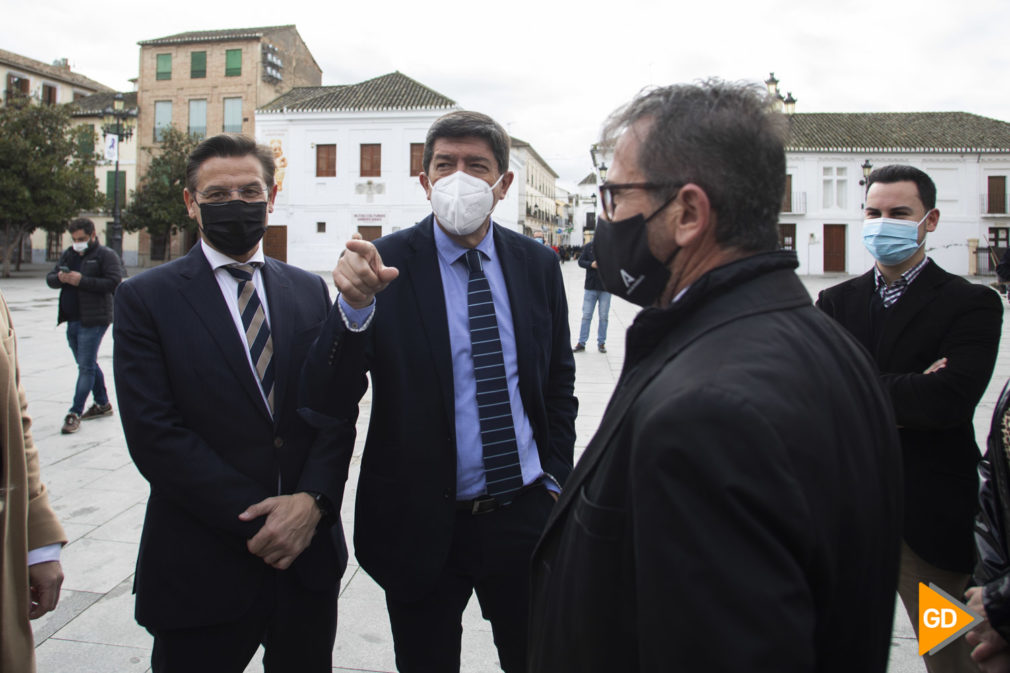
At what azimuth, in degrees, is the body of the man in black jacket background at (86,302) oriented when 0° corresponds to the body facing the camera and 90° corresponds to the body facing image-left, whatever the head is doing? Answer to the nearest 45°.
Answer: approximately 45°

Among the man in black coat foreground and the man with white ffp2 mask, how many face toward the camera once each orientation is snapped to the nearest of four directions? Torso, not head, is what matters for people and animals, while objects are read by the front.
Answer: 1

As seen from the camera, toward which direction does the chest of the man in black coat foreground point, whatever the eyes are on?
to the viewer's left

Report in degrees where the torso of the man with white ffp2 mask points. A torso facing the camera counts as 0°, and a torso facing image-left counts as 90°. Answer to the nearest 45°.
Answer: approximately 0°

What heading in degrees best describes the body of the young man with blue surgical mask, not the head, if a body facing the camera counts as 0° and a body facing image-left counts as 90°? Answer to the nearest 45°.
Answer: approximately 45°

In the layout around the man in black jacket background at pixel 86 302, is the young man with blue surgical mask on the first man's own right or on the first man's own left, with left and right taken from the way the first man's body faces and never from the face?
on the first man's own left
